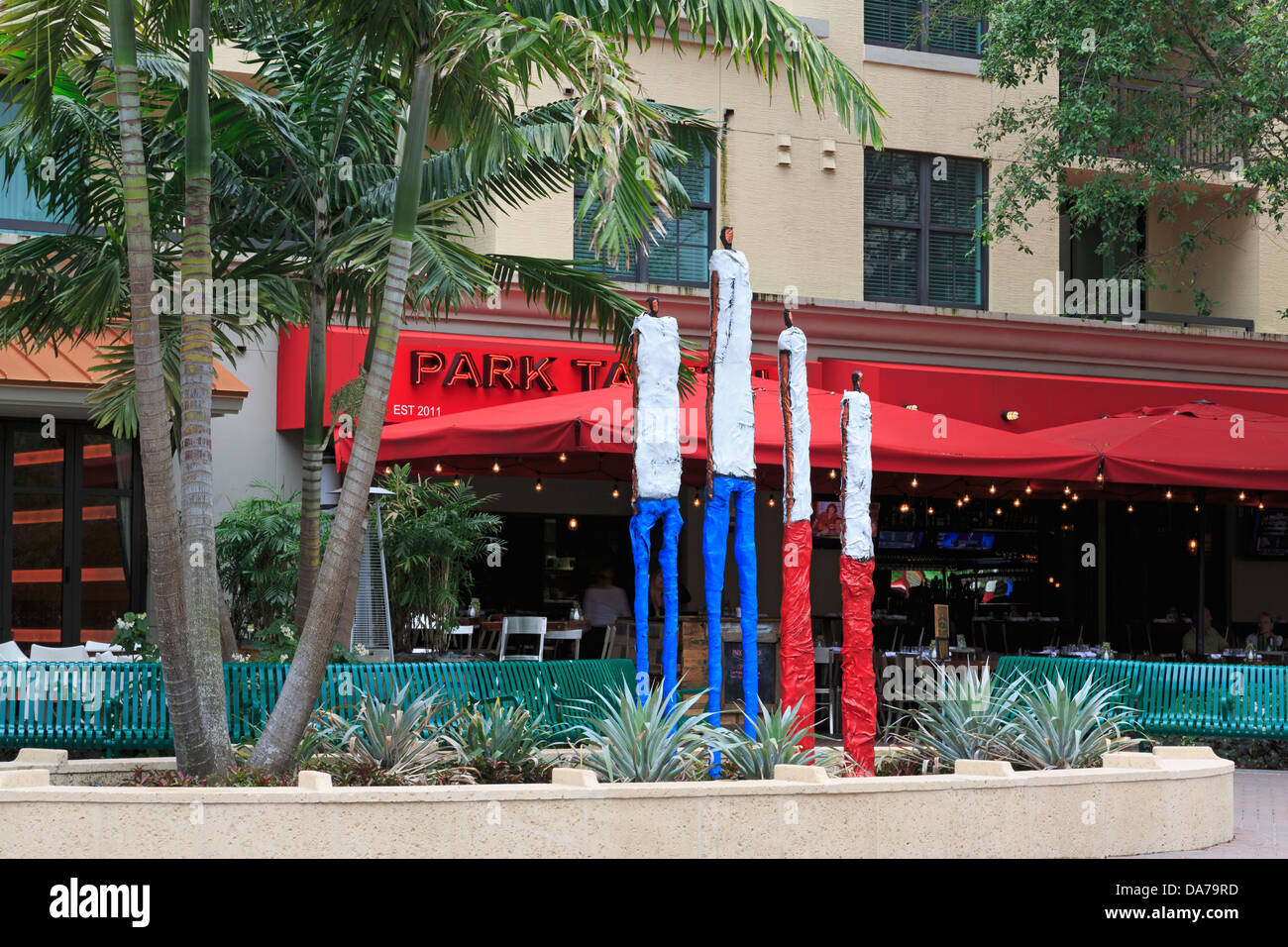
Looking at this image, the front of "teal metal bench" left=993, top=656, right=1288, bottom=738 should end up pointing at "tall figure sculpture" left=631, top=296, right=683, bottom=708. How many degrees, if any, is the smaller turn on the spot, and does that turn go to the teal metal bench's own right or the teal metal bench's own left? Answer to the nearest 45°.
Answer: approximately 45° to the teal metal bench's own right

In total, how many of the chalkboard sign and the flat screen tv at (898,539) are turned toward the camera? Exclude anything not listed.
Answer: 2

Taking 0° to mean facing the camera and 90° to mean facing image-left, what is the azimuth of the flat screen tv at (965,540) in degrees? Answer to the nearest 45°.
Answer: approximately 0°

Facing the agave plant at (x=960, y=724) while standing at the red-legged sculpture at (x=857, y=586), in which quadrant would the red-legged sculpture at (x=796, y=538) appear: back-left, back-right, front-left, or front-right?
back-left
